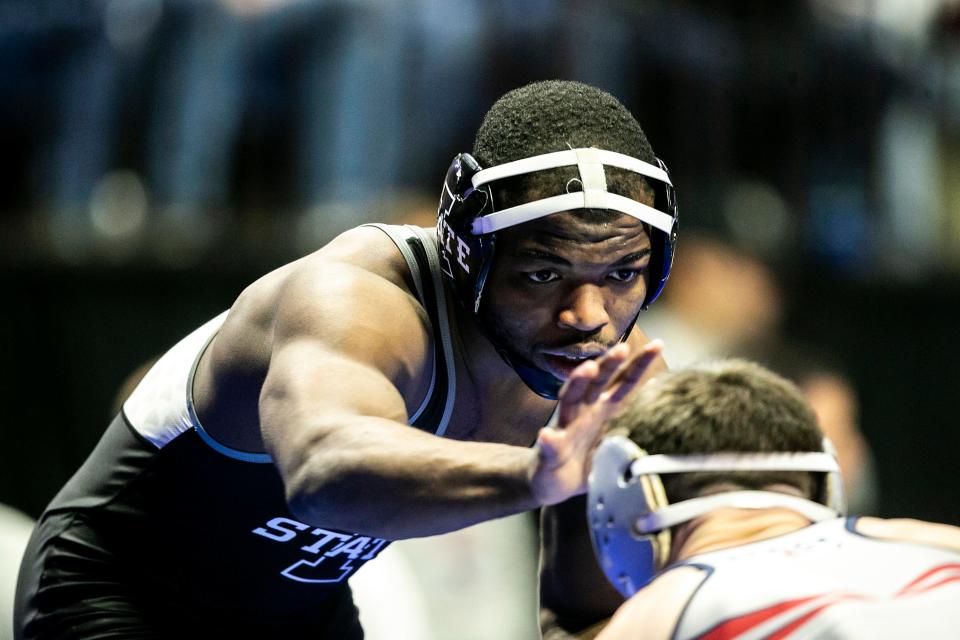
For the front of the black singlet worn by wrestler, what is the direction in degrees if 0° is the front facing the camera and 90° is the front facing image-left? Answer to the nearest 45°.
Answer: approximately 315°
